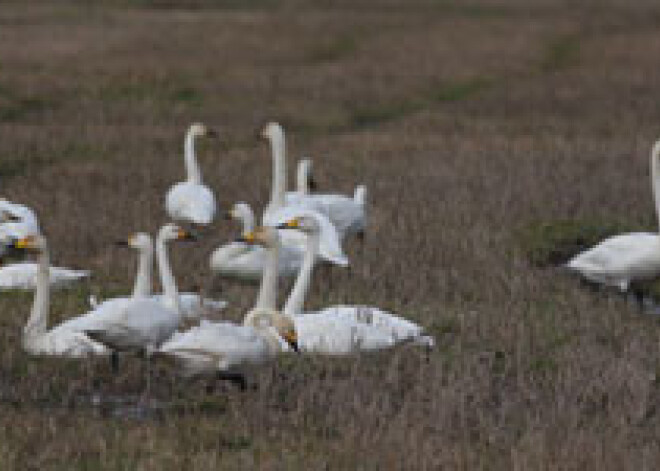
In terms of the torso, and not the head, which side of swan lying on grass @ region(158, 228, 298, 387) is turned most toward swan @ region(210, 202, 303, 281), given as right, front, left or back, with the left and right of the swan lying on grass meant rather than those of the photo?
left

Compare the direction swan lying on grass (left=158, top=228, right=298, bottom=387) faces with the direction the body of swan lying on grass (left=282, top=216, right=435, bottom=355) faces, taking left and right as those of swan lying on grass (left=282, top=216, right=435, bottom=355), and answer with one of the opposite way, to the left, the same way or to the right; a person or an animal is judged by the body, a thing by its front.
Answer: the opposite way

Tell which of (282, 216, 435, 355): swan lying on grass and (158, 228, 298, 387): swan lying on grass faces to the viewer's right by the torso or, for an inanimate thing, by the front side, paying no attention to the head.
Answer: (158, 228, 298, 387): swan lying on grass

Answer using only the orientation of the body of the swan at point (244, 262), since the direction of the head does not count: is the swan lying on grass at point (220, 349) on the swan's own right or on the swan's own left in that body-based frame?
on the swan's own left

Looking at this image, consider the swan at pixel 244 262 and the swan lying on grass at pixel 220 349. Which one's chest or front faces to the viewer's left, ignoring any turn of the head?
the swan

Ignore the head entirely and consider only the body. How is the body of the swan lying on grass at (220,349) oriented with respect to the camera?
to the viewer's right

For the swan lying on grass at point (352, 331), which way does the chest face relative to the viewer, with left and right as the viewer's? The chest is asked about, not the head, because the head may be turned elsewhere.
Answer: facing to the left of the viewer

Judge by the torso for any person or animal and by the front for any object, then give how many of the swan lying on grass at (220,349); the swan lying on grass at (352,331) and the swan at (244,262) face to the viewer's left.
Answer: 2

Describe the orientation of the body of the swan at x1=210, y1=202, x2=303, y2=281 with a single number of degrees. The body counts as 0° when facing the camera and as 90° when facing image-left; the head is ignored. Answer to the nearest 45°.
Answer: approximately 90°

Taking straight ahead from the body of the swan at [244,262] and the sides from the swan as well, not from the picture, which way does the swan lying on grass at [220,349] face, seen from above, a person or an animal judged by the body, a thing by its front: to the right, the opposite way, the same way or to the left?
the opposite way
